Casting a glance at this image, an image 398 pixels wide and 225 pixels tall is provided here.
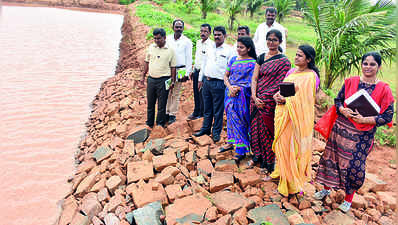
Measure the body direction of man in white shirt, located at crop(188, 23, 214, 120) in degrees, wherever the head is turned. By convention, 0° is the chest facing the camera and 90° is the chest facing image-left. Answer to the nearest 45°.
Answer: approximately 45°

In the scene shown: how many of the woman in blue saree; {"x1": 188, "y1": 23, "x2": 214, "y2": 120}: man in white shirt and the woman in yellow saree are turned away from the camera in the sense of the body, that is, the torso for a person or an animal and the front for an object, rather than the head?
0

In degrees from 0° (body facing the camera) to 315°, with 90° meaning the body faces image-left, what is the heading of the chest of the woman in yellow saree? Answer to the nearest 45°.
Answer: approximately 45°

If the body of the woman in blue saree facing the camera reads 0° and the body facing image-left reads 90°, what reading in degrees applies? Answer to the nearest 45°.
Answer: approximately 45°

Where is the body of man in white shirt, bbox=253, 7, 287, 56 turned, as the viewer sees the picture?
toward the camera

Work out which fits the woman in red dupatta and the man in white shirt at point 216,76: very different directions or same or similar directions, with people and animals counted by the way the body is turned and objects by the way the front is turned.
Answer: same or similar directions

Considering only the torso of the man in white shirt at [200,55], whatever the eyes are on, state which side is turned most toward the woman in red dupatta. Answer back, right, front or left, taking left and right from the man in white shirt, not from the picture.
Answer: left

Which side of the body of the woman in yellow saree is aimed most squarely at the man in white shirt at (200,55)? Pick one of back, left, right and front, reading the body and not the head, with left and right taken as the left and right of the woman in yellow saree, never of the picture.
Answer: right

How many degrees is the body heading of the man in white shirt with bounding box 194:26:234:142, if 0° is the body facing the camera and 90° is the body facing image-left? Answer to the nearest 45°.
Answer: approximately 45°

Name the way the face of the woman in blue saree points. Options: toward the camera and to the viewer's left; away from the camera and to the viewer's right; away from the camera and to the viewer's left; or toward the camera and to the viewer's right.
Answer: toward the camera and to the viewer's left

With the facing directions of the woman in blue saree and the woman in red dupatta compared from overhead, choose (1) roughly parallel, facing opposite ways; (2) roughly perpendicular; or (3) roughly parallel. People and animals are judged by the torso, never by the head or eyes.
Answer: roughly parallel

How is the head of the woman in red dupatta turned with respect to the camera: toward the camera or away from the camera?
toward the camera
